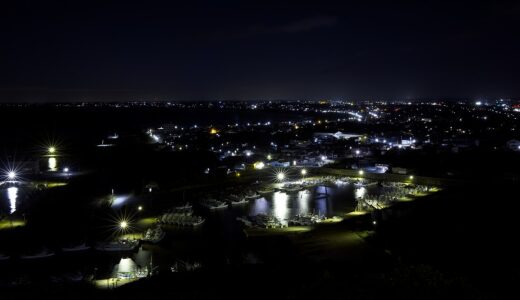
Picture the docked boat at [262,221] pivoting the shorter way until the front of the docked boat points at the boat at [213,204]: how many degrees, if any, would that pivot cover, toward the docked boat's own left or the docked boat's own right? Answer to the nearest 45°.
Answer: approximately 45° to the docked boat's own right

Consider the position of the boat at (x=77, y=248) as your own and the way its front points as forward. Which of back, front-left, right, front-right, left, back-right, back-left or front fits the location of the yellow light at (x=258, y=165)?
front-left

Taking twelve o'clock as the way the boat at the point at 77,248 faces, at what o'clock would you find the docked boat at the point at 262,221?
The docked boat is roughly at 6 o'clock from the boat.

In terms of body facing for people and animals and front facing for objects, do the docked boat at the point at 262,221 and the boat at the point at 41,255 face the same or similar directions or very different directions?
same or similar directions

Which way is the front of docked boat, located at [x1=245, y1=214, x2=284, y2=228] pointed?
to the viewer's left

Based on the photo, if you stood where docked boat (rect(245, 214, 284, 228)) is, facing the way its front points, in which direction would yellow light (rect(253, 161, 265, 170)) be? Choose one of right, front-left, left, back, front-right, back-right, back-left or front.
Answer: right

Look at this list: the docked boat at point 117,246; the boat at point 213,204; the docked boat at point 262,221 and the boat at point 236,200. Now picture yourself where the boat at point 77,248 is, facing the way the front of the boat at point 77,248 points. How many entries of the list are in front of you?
0

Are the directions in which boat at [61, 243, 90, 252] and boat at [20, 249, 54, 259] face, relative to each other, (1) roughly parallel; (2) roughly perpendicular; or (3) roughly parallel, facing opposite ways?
roughly parallel
